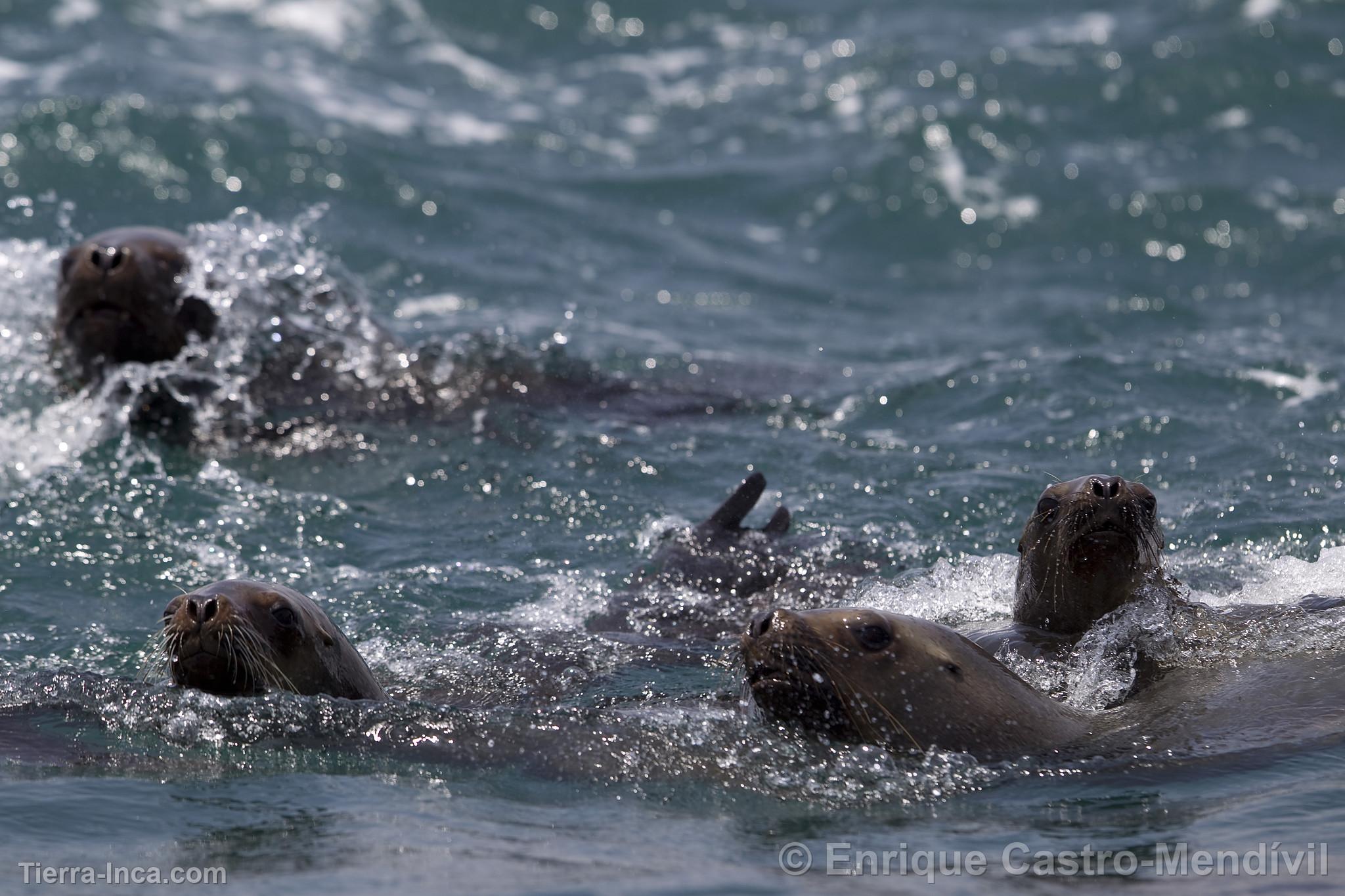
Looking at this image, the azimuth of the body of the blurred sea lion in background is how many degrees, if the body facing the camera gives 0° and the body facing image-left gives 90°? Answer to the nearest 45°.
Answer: approximately 45°
